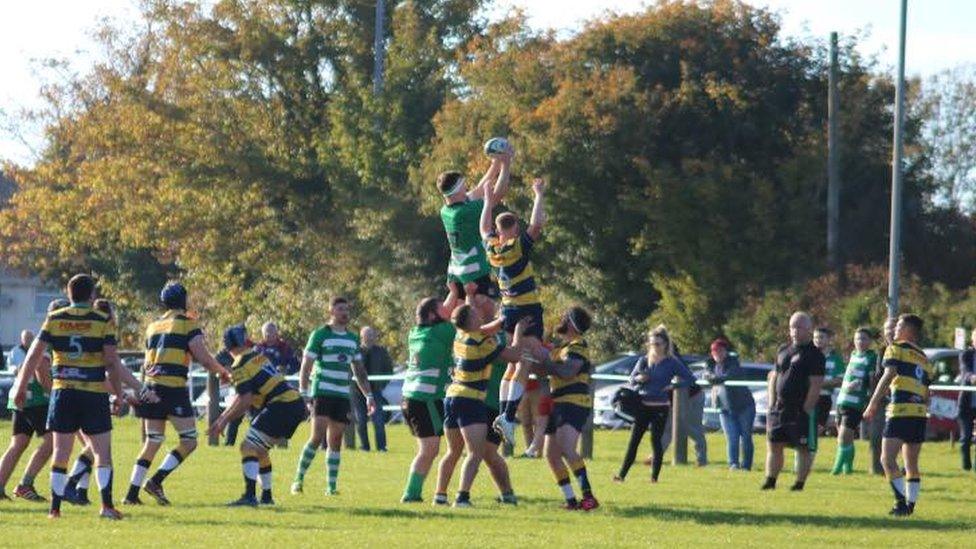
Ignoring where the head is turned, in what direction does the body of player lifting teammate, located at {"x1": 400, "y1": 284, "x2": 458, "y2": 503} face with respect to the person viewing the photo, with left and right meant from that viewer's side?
facing away from the viewer and to the right of the viewer

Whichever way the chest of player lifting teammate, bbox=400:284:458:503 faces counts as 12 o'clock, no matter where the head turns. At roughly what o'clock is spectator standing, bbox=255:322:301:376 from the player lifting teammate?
The spectator standing is roughly at 10 o'clock from the player lifting teammate.

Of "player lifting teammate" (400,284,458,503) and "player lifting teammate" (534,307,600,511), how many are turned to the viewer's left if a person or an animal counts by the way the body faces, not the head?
1

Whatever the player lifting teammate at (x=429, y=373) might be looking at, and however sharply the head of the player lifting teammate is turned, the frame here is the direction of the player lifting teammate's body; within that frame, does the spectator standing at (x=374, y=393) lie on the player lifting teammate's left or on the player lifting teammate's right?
on the player lifting teammate's left

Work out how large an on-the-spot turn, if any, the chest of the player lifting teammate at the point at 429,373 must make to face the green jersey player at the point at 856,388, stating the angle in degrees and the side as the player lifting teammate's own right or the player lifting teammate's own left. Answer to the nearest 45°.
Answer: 0° — they already face them

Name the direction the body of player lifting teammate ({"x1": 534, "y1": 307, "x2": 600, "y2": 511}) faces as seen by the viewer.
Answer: to the viewer's left

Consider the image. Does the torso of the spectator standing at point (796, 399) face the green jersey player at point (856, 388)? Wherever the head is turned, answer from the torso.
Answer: no

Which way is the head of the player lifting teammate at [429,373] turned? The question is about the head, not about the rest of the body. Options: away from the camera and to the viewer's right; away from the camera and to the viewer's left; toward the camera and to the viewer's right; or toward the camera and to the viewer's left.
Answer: away from the camera and to the viewer's right

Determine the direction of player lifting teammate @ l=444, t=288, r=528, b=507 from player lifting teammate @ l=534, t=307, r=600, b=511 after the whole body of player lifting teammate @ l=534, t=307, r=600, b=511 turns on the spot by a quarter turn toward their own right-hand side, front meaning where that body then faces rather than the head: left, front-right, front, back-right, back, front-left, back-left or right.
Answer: back-left

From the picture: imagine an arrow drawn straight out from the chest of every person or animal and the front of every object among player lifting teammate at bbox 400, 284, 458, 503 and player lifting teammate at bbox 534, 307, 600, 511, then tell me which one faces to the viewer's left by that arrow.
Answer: player lifting teammate at bbox 534, 307, 600, 511
